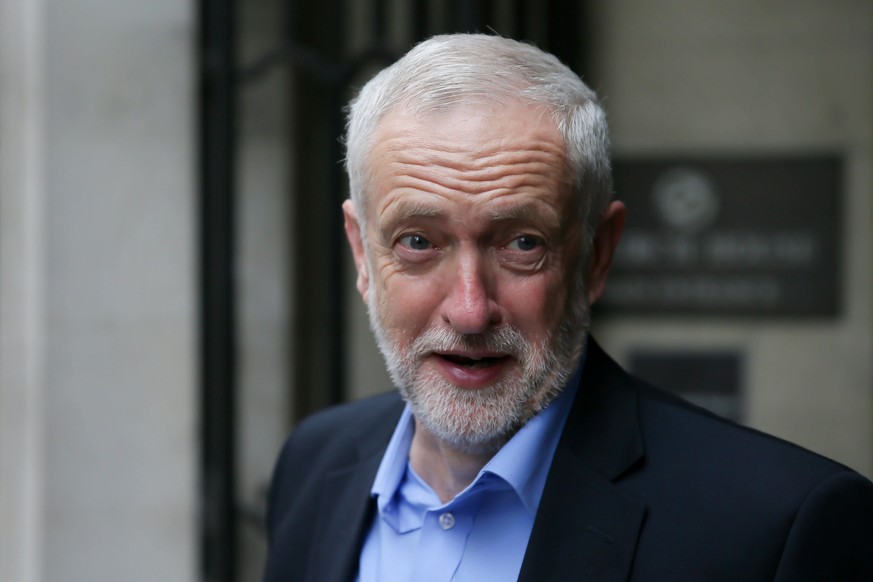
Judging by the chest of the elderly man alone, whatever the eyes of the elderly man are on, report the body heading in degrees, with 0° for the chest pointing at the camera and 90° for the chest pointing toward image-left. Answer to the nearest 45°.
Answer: approximately 45°

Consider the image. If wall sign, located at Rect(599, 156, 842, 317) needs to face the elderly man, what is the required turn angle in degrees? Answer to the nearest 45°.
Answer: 0° — it already faces them

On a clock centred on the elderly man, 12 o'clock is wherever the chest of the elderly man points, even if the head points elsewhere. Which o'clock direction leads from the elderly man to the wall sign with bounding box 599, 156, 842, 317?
The wall sign is roughly at 5 o'clock from the elderly man.
